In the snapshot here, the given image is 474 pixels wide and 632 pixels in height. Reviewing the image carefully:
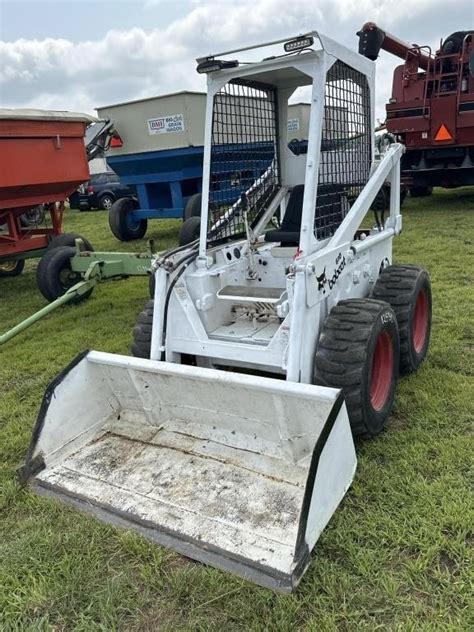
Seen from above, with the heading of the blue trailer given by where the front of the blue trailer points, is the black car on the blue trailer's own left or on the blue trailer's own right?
on the blue trailer's own right

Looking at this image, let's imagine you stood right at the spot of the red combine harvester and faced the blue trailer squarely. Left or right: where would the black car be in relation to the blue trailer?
right

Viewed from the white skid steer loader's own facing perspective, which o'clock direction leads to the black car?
The black car is roughly at 4 o'clock from the white skid steer loader.

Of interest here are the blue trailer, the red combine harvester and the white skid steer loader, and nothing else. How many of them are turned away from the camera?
1

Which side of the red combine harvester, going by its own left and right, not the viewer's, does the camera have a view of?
back

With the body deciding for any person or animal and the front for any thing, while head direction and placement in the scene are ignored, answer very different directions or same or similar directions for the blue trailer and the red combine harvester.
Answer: very different directions

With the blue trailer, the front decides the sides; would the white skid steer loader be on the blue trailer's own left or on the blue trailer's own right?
on the blue trailer's own left

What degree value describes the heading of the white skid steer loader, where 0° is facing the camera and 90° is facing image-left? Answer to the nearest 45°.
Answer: approximately 45°

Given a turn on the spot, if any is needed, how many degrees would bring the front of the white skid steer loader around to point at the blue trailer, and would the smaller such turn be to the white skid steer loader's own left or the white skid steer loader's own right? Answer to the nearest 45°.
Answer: approximately 135° to the white skid steer loader's own right

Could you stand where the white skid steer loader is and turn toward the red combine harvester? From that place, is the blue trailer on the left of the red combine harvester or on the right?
left

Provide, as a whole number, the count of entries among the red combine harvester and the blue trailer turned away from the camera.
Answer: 1

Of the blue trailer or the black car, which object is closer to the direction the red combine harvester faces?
the black car
